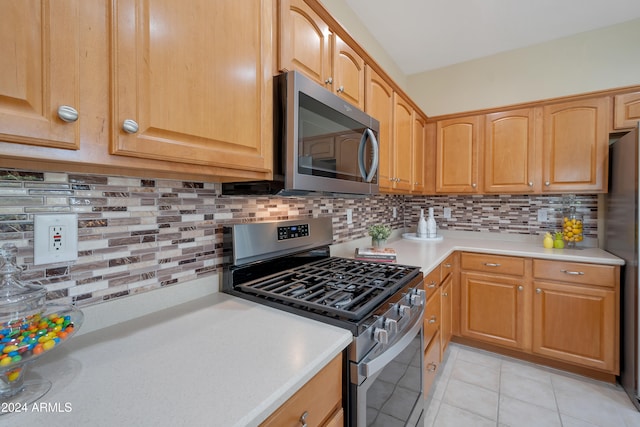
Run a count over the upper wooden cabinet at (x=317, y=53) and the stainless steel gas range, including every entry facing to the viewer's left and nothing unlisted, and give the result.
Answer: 0

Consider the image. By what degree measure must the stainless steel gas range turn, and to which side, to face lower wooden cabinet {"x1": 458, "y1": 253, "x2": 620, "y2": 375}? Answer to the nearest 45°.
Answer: approximately 90° to its left

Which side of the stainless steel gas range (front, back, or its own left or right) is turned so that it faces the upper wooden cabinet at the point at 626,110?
left

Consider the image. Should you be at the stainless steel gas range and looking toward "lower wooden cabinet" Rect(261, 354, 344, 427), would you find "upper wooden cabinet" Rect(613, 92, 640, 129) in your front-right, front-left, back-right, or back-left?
back-left

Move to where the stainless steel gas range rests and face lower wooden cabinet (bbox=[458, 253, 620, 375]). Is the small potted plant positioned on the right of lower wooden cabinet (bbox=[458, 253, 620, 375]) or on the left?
left

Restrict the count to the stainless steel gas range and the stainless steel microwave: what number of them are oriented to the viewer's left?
0

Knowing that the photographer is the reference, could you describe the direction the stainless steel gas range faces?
facing the viewer and to the right of the viewer

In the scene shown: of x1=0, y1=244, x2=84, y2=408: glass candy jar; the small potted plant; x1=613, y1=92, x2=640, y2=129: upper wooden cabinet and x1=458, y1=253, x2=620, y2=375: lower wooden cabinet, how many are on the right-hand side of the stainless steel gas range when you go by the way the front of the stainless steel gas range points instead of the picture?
1
